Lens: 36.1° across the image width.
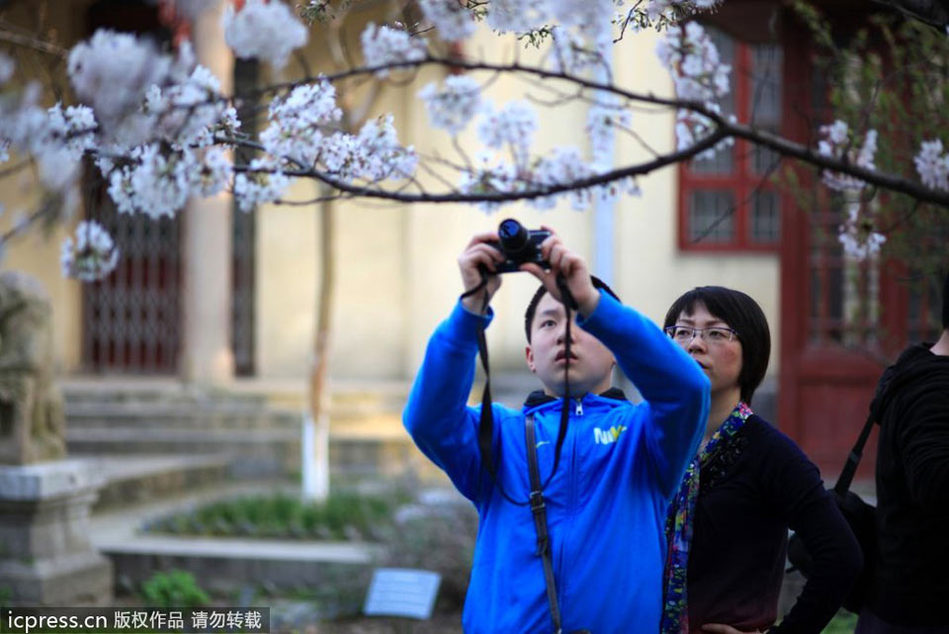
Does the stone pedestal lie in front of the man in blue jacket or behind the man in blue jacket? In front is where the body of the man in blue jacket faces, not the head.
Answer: behind

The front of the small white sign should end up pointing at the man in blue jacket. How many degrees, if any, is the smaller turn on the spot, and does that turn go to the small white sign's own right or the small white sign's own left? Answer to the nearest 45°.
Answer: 0° — it already faces them

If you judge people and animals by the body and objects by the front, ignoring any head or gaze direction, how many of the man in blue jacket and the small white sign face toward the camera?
2

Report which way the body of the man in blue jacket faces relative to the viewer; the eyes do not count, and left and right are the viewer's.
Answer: facing the viewer

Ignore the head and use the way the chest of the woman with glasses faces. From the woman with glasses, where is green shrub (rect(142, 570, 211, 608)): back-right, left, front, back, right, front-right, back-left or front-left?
right

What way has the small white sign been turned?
toward the camera

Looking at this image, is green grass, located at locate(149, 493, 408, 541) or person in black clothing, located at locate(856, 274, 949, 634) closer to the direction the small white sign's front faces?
the person in black clothing

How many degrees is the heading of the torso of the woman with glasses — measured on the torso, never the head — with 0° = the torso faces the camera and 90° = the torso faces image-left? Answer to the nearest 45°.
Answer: approximately 45°
